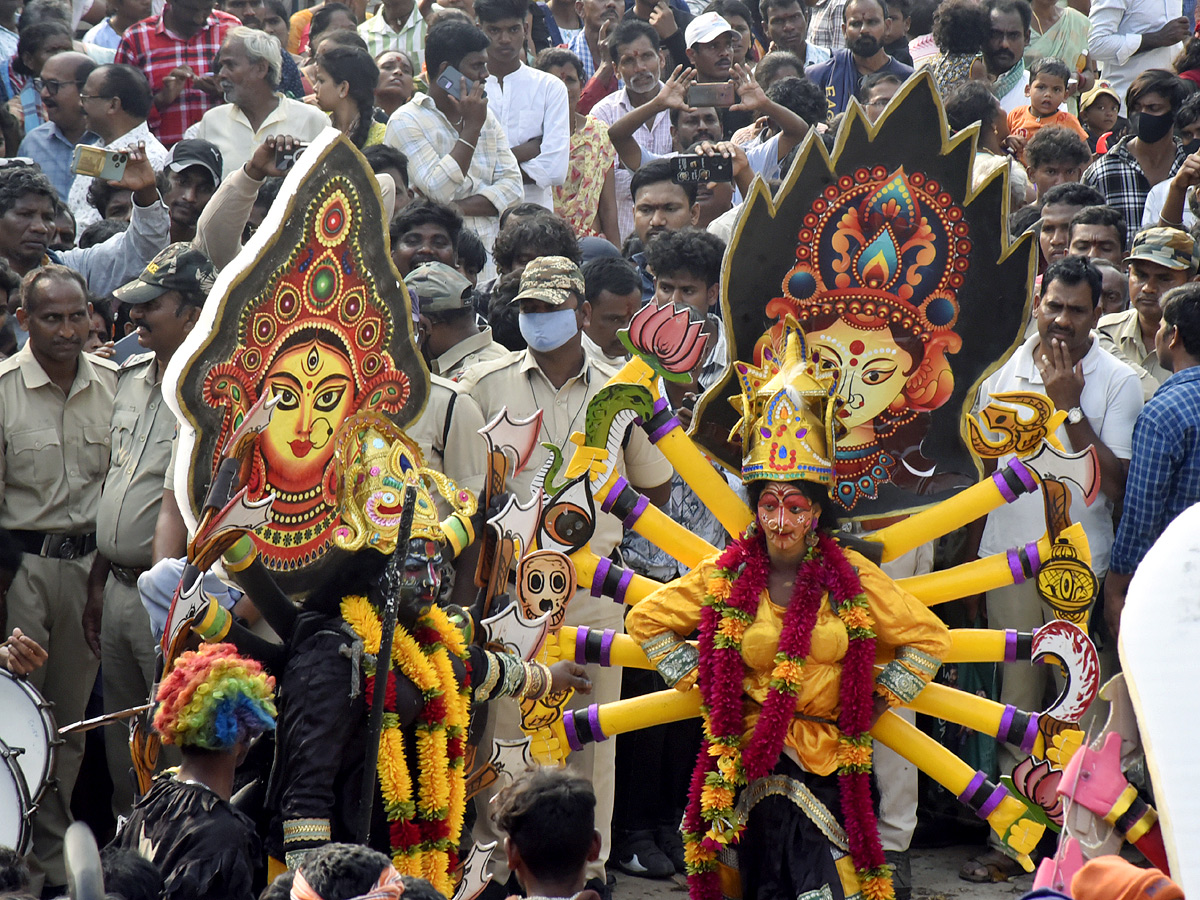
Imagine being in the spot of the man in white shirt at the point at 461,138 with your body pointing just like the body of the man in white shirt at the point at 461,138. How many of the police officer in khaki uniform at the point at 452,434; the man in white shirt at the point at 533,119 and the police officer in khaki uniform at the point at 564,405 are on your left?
1

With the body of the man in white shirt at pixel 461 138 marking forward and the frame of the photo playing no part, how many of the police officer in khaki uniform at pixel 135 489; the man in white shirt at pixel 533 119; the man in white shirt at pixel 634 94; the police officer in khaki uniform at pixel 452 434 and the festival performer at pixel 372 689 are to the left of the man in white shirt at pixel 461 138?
2

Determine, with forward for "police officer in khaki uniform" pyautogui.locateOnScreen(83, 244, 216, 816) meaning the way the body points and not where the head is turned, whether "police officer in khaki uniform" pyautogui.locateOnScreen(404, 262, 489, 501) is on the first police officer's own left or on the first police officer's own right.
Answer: on the first police officer's own left

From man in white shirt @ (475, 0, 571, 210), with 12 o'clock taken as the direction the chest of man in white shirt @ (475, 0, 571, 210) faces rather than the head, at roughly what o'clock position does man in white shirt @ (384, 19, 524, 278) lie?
man in white shirt @ (384, 19, 524, 278) is roughly at 1 o'clock from man in white shirt @ (475, 0, 571, 210).

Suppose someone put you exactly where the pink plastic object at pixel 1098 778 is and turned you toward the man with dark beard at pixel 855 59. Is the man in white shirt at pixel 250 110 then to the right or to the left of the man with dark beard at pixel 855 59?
left

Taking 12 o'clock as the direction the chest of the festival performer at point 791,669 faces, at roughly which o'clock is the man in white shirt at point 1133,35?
The man in white shirt is roughly at 7 o'clock from the festival performer.

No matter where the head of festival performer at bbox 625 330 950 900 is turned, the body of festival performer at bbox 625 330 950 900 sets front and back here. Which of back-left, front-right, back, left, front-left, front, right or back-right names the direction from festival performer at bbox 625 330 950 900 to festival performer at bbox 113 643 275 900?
front-right

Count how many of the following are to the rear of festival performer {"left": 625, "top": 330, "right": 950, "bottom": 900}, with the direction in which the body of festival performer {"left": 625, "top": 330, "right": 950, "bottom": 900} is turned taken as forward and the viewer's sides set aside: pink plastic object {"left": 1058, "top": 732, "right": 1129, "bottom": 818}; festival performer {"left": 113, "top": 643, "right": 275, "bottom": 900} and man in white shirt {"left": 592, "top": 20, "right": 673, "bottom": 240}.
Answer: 1

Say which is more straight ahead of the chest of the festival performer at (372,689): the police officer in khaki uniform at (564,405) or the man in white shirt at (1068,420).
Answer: the man in white shirt

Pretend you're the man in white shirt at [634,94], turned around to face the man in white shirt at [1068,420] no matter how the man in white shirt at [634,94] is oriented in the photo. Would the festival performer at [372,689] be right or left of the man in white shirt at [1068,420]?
right

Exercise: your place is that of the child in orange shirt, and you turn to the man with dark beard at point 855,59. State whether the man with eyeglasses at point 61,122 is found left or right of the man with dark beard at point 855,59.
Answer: left
